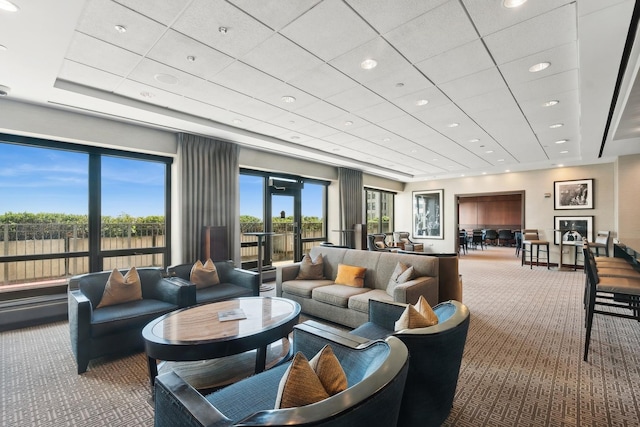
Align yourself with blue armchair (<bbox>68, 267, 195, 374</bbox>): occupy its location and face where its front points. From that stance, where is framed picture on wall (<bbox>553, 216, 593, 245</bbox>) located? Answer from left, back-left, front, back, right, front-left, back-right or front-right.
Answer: front-left

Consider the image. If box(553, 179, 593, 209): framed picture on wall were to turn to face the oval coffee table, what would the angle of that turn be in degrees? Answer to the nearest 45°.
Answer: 0° — it already faces it

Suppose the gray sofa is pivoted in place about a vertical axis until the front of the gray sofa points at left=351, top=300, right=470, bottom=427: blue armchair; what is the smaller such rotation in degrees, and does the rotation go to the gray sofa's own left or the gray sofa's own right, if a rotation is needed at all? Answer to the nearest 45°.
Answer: approximately 45° to the gray sofa's own left

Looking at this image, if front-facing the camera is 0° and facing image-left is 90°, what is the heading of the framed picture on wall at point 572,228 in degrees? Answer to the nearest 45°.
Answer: approximately 0°

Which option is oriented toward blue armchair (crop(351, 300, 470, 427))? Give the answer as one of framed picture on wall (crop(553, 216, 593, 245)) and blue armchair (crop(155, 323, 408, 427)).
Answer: the framed picture on wall

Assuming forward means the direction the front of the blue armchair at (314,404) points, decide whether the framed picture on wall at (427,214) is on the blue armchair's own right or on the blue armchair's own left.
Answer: on the blue armchair's own right

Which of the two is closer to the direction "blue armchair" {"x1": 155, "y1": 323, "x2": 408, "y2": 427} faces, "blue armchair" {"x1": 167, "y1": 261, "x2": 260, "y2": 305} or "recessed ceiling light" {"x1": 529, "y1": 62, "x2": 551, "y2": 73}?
the blue armchair

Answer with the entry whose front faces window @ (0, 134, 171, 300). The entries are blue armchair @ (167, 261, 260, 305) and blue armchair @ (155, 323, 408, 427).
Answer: blue armchair @ (155, 323, 408, 427)
